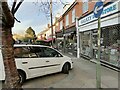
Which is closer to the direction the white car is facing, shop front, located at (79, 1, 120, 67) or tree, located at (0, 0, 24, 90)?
the shop front

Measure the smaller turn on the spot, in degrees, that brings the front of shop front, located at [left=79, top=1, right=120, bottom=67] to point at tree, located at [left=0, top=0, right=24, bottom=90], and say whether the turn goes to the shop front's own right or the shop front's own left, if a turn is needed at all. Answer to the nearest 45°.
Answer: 0° — it already faces it

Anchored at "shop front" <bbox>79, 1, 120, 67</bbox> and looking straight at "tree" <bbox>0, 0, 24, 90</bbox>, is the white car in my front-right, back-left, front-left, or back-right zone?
front-right

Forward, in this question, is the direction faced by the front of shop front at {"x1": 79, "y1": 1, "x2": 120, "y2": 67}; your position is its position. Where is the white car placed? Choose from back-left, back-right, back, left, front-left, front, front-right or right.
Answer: front

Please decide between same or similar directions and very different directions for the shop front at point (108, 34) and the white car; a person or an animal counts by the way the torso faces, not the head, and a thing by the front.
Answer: very different directions

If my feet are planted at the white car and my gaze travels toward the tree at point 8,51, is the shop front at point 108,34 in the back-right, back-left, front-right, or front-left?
back-left

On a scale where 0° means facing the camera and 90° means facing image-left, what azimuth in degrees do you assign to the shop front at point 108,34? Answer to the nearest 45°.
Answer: approximately 45°

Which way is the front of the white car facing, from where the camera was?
facing away from the viewer and to the right of the viewer

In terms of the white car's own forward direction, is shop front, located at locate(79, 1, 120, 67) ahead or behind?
ahead

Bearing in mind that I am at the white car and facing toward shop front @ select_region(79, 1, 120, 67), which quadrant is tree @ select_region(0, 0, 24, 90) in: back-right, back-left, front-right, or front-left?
back-right

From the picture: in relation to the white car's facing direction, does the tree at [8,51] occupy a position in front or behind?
behind
